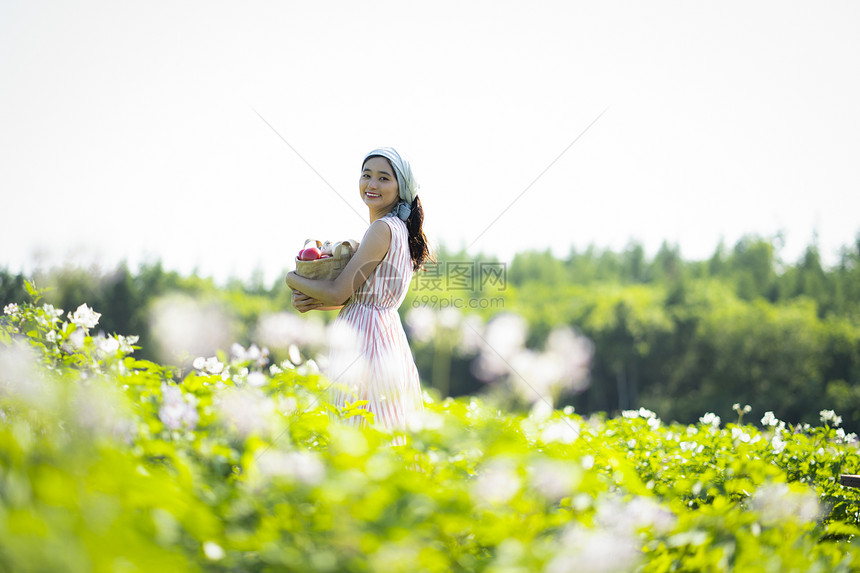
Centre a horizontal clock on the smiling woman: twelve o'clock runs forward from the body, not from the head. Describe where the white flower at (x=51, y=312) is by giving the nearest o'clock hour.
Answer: The white flower is roughly at 12 o'clock from the smiling woman.

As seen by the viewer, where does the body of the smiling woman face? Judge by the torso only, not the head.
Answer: to the viewer's left

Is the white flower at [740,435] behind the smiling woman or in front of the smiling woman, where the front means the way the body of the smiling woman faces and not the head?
behind

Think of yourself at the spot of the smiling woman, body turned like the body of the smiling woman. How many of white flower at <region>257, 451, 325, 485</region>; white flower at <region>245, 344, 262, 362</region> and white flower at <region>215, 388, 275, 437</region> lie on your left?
2

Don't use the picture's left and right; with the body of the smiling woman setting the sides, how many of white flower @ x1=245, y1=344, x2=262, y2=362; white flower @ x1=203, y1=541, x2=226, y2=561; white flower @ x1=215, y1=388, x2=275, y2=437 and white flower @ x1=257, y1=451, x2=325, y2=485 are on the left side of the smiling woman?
3

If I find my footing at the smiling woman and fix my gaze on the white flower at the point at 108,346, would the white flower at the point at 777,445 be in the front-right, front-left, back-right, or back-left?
back-left

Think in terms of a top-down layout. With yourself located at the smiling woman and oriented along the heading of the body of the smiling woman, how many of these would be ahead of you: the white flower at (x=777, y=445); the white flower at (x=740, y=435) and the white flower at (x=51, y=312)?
1

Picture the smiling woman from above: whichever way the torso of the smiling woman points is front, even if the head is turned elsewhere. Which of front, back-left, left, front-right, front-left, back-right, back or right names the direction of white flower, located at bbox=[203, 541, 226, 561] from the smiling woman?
left

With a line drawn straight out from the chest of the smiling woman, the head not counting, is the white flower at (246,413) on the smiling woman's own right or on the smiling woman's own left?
on the smiling woman's own left

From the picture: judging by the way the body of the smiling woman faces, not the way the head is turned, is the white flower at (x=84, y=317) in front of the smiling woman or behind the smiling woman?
in front
